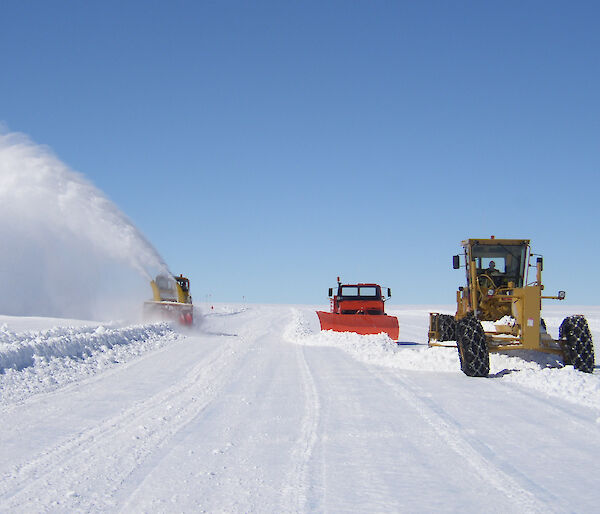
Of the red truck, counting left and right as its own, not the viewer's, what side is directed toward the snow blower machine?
right

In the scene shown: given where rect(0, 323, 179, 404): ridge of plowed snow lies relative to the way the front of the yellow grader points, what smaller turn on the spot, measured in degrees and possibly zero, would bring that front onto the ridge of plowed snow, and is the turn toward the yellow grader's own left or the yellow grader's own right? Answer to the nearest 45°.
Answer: approximately 90° to the yellow grader's own right

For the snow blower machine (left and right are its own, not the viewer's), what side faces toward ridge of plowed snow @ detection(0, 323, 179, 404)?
front

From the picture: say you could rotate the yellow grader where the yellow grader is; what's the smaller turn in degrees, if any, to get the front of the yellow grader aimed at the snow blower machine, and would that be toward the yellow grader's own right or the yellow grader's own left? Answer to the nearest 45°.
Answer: approximately 135° to the yellow grader's own right

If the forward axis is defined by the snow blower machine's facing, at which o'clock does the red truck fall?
The red truck is roughly at 10 o'clock from the snow blower machine.

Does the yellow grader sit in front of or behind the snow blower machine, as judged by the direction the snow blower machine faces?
in front

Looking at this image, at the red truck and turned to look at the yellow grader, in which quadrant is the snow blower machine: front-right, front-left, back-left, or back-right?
back-right

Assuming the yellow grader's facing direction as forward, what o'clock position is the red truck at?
The red truck is roughly at 5 o'clock from the yellow grader.

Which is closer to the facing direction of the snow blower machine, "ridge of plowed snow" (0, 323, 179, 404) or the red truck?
the ridge of plowed snow

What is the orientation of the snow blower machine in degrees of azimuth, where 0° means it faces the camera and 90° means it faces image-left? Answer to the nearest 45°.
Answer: approximately 0°
